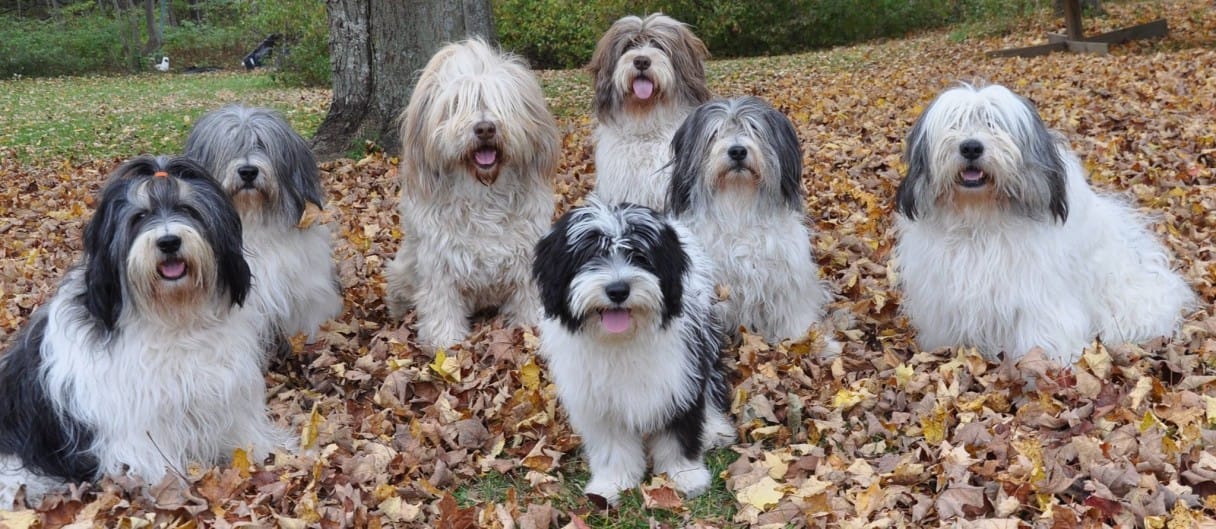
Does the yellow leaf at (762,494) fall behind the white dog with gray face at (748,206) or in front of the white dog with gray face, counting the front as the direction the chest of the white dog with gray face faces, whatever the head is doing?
in front

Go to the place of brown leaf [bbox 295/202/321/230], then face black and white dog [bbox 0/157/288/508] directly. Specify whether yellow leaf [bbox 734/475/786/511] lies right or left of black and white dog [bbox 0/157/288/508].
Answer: left

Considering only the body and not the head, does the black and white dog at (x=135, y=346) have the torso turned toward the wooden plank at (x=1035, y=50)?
no

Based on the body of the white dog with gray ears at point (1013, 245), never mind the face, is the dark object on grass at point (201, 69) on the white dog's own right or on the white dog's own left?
on the white dog's own right

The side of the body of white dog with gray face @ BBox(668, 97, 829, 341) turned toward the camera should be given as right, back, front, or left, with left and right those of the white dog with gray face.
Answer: front

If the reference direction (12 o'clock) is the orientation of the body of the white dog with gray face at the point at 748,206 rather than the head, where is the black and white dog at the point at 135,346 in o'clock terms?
The black and white dog is roughly at 2 o'clock from the white dog with gray face.

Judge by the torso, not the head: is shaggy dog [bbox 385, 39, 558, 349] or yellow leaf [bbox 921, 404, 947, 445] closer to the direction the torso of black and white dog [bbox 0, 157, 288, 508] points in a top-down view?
the yellow leaf

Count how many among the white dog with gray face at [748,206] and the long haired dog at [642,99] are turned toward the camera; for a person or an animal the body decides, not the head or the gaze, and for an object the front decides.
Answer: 2

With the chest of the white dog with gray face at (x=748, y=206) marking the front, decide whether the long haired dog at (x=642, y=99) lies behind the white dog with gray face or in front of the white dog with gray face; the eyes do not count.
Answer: behind

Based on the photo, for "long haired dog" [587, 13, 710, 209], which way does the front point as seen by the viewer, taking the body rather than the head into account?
toward the camera

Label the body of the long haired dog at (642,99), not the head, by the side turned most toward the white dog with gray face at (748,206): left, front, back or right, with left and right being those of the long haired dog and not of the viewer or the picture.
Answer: front

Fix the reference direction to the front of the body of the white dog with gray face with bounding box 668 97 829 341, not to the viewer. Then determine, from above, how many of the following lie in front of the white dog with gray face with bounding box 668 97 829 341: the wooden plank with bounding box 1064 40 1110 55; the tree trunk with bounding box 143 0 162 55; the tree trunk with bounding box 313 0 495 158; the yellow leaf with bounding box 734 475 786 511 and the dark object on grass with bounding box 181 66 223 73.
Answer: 1

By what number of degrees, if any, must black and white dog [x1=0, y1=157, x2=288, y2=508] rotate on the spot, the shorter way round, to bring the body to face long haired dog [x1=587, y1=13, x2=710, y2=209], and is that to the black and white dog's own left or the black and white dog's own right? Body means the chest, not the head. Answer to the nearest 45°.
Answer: approximately 90° to the black and white dog's own left

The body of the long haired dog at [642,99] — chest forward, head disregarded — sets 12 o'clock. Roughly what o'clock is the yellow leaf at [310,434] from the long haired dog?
The yellow leaf is roughly at 1 o'clock from the long haired dog.

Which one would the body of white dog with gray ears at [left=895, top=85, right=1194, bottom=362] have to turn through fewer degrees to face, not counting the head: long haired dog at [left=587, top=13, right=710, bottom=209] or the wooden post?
the long haired dog
